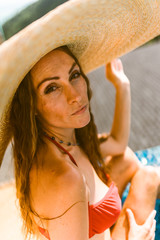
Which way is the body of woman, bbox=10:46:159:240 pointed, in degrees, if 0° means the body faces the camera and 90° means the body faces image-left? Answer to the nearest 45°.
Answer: approximately 315°
